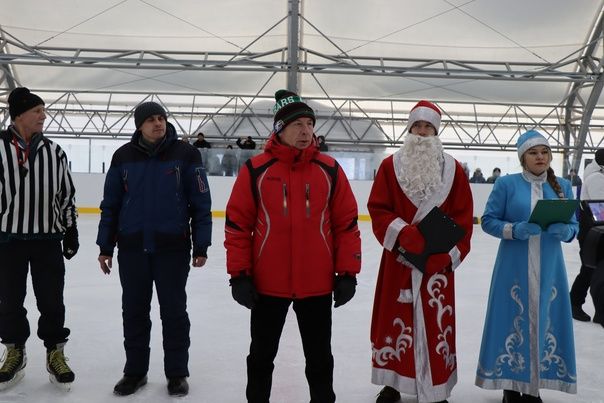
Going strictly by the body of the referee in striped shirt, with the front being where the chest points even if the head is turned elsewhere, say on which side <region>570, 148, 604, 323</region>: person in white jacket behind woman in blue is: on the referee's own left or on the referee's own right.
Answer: on the referee's own left

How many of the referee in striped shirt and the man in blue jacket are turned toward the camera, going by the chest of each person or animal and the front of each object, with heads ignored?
2

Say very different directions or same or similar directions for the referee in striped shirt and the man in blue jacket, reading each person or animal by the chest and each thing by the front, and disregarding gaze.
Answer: same or similar directions

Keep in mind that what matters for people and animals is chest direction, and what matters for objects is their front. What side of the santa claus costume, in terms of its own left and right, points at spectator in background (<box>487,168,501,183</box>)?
back

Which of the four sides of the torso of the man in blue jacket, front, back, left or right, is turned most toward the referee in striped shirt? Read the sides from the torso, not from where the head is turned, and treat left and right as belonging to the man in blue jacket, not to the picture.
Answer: right

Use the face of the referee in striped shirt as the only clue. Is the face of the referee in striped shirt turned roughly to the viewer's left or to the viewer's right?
to the viewer's right

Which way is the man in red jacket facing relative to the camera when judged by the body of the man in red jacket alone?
toward the camera

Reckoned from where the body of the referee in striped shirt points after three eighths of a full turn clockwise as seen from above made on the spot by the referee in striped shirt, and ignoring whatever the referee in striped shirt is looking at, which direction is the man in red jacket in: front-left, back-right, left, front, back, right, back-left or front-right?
back

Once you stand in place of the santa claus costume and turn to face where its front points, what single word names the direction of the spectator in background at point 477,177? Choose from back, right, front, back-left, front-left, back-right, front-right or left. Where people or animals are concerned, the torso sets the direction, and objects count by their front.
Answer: back

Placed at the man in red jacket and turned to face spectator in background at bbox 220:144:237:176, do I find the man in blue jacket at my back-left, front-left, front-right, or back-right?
front-left

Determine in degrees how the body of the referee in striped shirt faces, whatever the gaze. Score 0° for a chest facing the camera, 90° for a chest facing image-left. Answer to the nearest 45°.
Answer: approximately 0°

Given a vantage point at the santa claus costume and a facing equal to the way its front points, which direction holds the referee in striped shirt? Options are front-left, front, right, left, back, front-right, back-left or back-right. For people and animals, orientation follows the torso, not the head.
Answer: right

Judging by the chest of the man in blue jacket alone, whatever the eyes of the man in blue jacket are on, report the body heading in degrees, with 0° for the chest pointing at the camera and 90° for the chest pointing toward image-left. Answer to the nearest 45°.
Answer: approximately 0°

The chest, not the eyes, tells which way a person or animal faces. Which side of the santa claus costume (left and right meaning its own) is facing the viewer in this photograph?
front

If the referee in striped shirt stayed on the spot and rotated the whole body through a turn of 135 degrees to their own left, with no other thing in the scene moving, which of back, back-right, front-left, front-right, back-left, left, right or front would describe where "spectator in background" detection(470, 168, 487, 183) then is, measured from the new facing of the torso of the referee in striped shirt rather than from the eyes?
front
